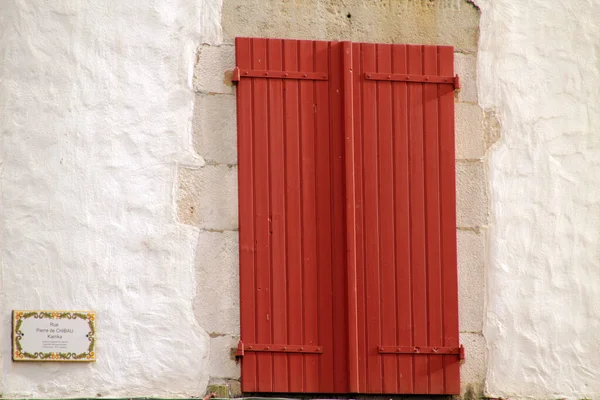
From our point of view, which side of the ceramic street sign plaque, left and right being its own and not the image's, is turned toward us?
front
